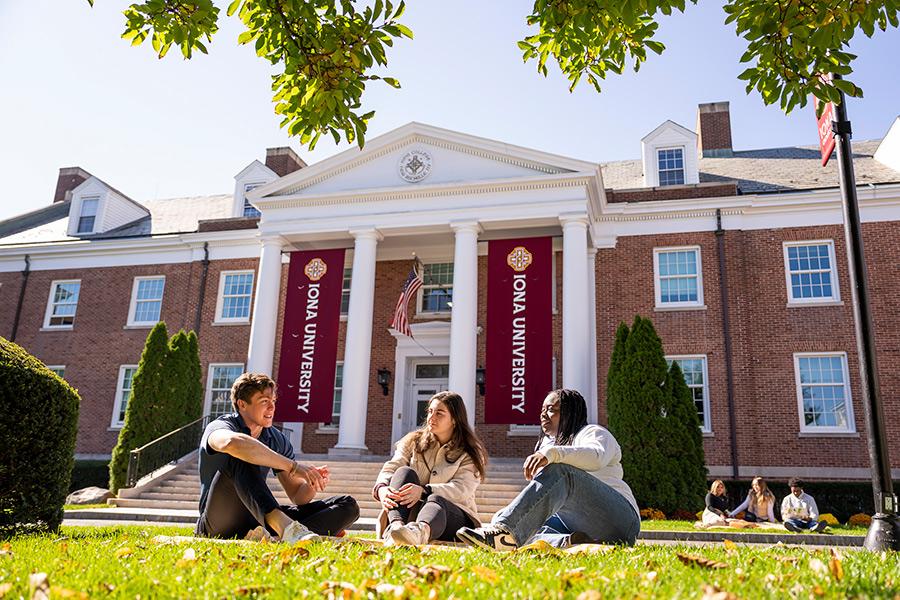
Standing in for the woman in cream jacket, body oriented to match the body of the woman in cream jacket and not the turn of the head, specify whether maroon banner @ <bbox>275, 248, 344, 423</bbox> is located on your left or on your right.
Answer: on your right

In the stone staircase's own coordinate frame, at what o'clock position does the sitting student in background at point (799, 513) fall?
The sitting student in background is roughly at 10 o'clock from the stone staircase.

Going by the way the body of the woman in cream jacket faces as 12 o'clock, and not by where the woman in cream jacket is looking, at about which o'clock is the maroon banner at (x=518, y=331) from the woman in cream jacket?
The maroon banner is roughly at 5 o'clock from the woman in cream jacket.

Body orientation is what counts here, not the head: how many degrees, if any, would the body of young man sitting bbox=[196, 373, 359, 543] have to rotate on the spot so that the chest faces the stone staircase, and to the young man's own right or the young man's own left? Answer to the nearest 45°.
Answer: approximately 135° to the young man's own left

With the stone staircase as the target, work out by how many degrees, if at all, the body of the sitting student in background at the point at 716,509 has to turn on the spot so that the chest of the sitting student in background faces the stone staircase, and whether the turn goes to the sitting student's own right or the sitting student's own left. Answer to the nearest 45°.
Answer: approximately 135° to the sitting student's own right

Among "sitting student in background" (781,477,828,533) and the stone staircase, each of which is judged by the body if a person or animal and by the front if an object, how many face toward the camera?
2

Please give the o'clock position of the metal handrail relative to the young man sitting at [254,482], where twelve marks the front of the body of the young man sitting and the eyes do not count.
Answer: The metal handrail is roughly at 7 o'clock from the young man sitting.

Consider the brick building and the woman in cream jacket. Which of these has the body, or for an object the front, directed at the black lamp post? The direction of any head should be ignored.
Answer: the brick building
